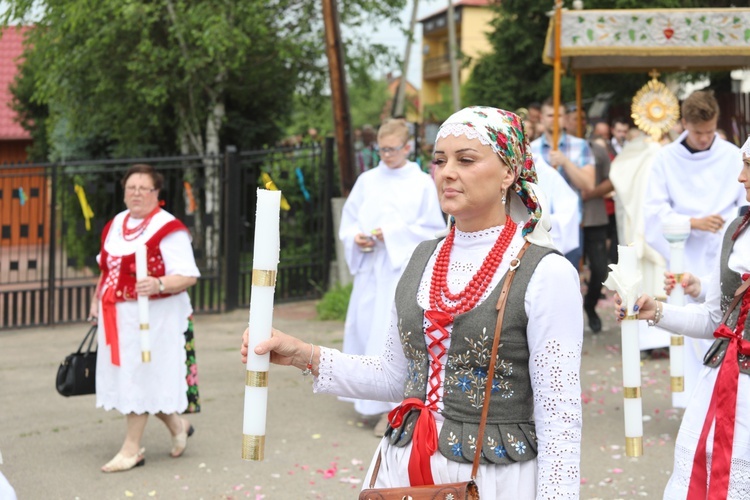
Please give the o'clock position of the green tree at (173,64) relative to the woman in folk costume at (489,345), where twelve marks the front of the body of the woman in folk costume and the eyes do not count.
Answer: The green tree is roughly at 4 o'clock from the woman in folk costume.

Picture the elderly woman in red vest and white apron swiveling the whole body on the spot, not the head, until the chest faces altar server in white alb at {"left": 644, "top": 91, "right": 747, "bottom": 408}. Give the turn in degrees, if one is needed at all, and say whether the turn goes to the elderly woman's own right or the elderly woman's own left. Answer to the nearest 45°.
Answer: approximately 135° to the elderly woman's own left

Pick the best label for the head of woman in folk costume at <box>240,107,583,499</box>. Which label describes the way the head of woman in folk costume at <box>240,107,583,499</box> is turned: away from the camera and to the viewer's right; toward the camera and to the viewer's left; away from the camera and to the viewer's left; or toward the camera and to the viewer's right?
toward the camera and to the viewer's left

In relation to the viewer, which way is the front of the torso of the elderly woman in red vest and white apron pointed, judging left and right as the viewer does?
facing the viewer and to the left of the viewer

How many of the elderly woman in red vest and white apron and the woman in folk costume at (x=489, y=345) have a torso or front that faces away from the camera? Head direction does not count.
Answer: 0

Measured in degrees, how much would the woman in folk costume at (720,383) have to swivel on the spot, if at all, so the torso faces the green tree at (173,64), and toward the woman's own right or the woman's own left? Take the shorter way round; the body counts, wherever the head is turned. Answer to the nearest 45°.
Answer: approximately 90° to the woman's own right

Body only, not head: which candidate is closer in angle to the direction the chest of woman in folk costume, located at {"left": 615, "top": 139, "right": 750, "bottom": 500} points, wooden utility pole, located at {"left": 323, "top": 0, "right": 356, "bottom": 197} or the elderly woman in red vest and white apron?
the elderly woman in red vest and white apron

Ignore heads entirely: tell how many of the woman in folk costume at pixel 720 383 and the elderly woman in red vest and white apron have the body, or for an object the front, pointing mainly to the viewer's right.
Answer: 0

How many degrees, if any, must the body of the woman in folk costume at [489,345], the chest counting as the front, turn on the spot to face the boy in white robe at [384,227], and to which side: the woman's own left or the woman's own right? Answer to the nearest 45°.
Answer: approximately 135° to the woman's own right

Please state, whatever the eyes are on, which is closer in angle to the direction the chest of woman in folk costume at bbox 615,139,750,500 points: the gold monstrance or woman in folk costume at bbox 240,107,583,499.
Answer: the woman in folk costume

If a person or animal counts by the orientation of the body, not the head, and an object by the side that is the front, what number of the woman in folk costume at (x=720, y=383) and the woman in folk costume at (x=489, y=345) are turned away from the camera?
0

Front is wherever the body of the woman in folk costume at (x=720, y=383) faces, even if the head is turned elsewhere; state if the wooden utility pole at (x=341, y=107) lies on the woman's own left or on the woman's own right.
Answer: on the woman's own right

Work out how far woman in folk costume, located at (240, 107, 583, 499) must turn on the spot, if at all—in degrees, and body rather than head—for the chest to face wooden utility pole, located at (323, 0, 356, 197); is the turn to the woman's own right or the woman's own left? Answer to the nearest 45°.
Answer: approximately 135° to the woman's own right

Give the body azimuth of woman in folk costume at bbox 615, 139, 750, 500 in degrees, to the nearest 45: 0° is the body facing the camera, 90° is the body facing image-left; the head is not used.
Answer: approximately 45°
